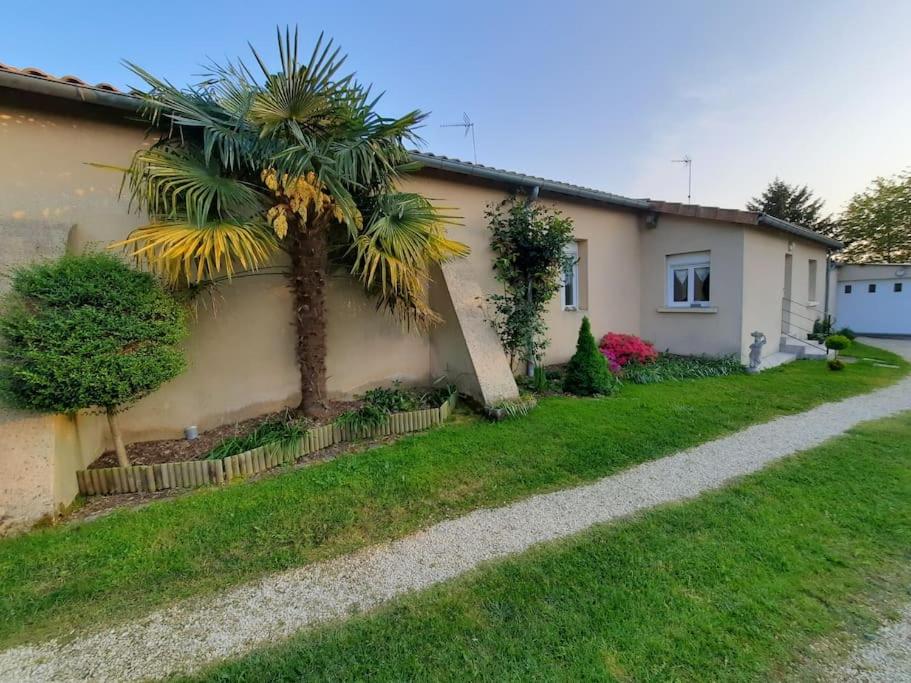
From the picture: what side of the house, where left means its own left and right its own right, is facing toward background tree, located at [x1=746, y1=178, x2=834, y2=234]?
left

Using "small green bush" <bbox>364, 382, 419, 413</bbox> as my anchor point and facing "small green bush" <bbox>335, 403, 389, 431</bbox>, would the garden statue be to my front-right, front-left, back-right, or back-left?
back-left

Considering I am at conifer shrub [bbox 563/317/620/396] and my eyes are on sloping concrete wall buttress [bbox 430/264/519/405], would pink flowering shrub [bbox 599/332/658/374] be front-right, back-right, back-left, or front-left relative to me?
back-right

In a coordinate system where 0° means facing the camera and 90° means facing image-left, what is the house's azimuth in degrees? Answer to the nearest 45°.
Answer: approximately 315°

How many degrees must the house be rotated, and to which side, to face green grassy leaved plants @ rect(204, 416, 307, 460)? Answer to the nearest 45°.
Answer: approximately 90° to its right

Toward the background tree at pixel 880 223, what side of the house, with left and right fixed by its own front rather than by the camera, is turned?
left
